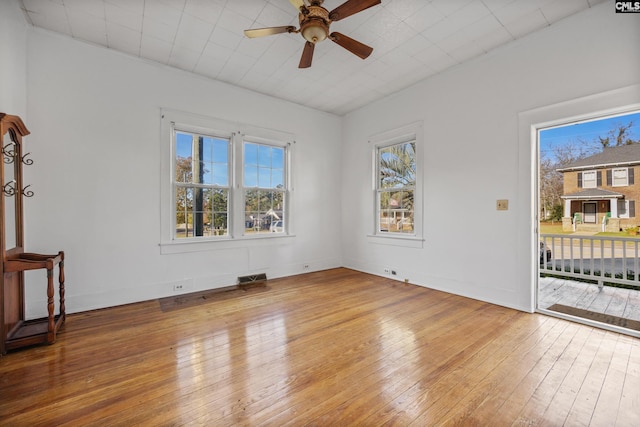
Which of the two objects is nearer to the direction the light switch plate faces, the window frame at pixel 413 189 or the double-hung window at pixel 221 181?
the double-hung window

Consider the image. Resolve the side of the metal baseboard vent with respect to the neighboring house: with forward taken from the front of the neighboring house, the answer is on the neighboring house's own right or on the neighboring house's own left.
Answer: on the neighboring house's own right

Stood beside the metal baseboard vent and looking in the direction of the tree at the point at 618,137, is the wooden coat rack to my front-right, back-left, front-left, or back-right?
back-right

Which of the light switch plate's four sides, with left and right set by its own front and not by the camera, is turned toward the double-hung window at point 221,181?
right

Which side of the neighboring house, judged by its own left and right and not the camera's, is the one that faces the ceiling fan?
front

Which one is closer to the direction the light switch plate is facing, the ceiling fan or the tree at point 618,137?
the ceiling fan

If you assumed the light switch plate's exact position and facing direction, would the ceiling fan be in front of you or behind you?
in front

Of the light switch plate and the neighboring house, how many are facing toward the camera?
2

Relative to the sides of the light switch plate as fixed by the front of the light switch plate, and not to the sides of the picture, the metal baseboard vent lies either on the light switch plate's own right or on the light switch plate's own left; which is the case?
on the light switch plate's own right

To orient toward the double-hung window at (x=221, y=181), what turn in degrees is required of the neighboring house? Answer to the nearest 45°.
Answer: approximately 45° to its right

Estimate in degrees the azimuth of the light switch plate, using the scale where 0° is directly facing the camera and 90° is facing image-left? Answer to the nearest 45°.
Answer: approximately 0°
